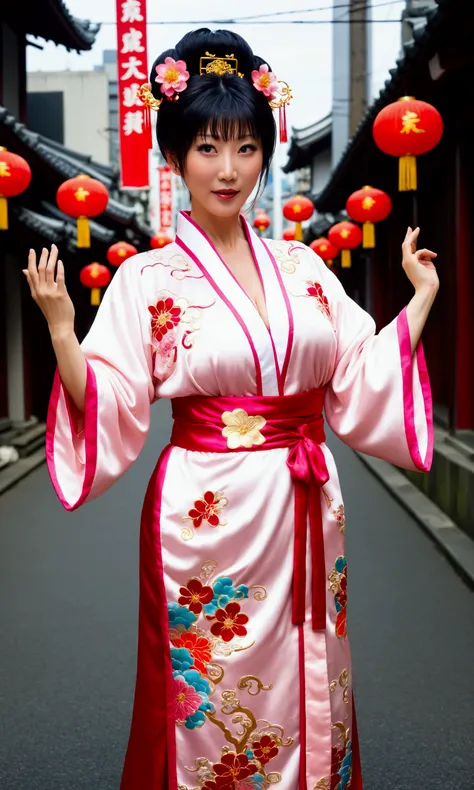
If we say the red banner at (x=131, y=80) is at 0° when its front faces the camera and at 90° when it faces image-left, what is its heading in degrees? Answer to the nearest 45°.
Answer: approximately 0°

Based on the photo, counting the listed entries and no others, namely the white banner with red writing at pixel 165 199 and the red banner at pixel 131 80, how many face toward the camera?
2

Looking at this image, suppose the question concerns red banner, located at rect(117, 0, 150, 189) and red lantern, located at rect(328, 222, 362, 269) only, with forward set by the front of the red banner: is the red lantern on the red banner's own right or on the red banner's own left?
on the red banner's own left
